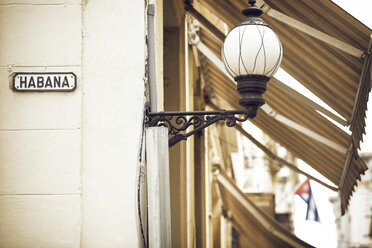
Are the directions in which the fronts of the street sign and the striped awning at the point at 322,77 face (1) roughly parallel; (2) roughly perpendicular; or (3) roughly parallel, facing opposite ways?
roughly perpendicular

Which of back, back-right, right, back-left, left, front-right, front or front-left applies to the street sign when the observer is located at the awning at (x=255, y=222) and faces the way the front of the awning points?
right

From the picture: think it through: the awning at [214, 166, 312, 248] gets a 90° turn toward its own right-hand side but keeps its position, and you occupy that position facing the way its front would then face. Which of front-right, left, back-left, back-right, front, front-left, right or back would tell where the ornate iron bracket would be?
front

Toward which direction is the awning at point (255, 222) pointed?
to the viewer's right

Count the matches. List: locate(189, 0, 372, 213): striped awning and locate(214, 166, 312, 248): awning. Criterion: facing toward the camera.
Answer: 0

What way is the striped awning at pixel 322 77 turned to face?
to the viewer's right

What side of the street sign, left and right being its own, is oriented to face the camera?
front

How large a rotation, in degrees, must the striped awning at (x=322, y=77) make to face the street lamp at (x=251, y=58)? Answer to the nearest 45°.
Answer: approximately 90° to its right

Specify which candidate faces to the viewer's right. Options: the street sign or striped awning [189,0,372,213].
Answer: the striped awning

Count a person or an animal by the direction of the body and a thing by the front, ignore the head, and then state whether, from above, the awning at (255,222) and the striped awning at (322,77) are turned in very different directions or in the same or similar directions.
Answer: same or similar directions

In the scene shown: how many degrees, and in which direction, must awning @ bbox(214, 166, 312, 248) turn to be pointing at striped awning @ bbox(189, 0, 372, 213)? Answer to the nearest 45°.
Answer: approximately 90° to its right

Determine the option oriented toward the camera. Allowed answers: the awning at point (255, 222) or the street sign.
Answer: the street sign

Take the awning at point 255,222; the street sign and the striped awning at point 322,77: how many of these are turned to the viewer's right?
2

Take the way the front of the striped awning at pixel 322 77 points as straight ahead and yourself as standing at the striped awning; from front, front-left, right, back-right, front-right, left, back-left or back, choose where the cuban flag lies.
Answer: left

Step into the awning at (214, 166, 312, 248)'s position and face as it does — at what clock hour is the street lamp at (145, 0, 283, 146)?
The street lamp is roughly at 3 o'clock from the awning.

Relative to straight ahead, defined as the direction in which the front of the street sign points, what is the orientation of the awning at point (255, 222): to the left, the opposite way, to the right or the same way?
to the left

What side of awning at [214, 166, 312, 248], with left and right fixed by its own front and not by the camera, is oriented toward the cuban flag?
left
